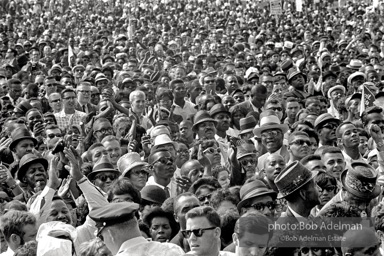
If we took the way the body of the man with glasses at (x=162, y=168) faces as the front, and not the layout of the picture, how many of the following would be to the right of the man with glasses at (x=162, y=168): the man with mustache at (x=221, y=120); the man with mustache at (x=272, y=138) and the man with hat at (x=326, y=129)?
0

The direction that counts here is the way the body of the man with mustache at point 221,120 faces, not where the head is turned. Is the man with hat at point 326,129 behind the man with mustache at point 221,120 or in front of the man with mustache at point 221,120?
in front

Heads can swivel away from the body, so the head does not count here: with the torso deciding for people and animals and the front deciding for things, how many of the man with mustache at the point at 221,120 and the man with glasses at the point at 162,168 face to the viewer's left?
0

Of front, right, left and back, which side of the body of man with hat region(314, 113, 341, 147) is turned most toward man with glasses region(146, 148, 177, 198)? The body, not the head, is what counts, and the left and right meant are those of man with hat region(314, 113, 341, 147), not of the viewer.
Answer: right

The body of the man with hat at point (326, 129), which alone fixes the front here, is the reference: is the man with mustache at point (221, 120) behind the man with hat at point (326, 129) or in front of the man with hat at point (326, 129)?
behind

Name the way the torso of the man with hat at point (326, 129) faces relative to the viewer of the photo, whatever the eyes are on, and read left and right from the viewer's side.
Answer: facing the viewer and to the right of the viewer

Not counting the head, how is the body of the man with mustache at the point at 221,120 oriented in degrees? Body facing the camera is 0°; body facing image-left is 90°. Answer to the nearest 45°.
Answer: approximately 315°

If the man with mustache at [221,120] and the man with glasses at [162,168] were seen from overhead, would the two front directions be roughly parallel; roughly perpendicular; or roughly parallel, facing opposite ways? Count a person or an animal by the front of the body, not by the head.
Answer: roughly parallel

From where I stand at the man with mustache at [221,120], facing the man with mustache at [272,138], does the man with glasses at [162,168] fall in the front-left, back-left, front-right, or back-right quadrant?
front-right

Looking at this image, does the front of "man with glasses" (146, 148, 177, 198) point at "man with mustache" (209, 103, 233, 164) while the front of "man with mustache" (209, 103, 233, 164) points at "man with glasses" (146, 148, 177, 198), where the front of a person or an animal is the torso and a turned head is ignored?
no

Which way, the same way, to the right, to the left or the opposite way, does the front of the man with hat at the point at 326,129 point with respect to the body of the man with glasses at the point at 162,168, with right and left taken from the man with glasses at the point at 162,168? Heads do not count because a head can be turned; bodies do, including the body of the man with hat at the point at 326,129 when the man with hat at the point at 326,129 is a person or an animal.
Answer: the same way

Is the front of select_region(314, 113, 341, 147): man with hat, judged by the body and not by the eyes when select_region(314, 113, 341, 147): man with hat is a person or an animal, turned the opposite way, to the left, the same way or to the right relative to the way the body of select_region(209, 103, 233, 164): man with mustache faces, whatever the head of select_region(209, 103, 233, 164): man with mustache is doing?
the same way

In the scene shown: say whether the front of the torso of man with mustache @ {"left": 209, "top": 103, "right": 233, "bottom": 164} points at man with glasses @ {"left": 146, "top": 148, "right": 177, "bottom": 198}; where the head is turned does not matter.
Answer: no

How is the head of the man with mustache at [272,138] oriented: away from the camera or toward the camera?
toward the camera

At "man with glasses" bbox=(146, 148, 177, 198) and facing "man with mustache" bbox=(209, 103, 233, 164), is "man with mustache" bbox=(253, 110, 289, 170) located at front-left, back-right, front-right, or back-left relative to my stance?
front-right
